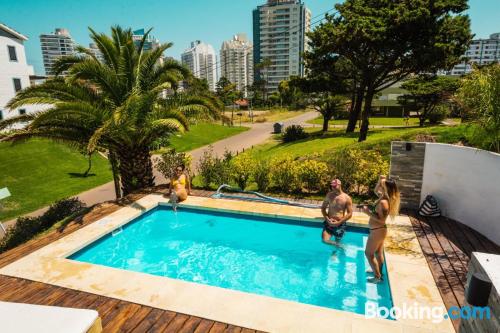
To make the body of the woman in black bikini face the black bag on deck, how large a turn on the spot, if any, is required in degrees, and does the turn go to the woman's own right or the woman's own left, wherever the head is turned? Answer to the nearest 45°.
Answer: approximately 90° to the woman's own right

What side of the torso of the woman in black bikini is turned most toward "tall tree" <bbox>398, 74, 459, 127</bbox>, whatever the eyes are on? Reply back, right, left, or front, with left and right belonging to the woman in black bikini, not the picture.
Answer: right

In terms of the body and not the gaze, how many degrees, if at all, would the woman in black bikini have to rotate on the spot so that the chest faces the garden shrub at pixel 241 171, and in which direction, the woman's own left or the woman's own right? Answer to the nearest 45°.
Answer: approximately 45° to the woman's own right

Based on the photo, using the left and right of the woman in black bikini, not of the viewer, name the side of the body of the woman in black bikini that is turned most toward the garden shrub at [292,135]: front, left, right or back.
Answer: right

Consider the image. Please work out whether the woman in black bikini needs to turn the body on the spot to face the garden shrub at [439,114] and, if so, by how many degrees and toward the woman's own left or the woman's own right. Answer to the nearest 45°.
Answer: approximately 90° to the woman's own right

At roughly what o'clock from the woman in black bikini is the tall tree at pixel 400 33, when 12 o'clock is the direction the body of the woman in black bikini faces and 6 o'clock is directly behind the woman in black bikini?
The tall tree is roughly at 3 o'clock from the woman in black bikini.

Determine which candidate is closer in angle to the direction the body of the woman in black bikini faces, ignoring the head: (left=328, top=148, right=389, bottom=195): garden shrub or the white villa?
the white villa

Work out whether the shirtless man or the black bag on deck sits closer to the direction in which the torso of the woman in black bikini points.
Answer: the shirtless man

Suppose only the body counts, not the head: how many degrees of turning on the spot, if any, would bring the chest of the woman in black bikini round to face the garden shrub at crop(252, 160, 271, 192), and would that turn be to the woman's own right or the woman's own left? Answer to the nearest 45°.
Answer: approximately 45° to the woman's own right

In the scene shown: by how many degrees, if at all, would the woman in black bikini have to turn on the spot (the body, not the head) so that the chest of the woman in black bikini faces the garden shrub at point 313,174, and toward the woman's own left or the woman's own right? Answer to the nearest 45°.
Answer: approximately 45° to the woman's own right

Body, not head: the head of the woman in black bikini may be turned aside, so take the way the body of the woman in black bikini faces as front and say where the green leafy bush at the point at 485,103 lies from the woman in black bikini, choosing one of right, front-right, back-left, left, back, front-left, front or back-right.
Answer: back-right

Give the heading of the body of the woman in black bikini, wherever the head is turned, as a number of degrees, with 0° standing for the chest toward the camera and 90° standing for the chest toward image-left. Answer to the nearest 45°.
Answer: approximately 90°

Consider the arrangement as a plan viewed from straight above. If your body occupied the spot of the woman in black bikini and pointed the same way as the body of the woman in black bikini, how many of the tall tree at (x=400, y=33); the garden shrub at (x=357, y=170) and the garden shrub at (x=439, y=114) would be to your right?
3
